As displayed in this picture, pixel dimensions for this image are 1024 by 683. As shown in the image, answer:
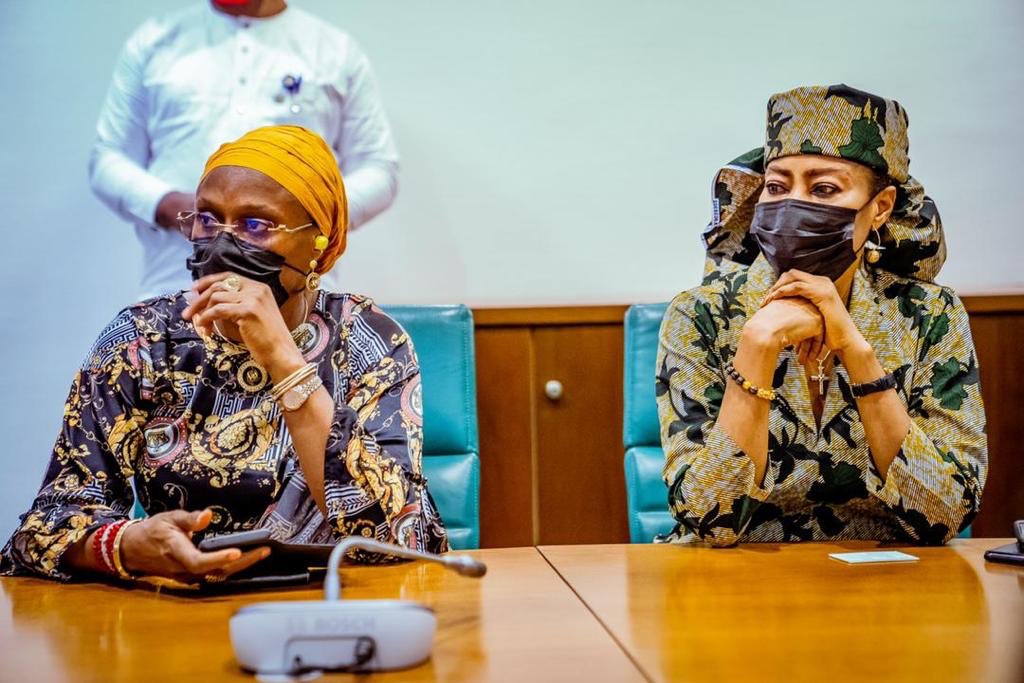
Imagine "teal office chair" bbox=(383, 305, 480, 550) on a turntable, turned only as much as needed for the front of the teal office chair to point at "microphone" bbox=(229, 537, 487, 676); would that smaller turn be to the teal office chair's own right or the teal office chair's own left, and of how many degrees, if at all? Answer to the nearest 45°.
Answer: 0° — it already faces it

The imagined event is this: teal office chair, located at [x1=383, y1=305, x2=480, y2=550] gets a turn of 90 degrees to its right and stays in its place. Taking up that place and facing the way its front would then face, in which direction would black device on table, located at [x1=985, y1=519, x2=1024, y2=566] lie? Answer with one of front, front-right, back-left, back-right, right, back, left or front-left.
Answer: back-left

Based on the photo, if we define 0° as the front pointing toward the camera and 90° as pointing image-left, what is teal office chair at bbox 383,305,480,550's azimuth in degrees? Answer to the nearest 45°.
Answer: approximately 0°

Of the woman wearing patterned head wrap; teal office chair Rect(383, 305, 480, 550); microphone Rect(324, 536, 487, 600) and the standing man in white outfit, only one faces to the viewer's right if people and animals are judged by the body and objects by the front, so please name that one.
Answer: the microphone

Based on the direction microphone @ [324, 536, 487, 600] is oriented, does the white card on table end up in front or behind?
in front

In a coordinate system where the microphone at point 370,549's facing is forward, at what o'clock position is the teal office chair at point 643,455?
The teal office chair is roughly at 10 o'clock from the microphone.

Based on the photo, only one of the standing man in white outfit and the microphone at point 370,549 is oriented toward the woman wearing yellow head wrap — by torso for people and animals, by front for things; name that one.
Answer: the standing man in white outfit

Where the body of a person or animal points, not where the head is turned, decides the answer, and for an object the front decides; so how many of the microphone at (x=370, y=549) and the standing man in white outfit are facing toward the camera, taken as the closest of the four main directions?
1

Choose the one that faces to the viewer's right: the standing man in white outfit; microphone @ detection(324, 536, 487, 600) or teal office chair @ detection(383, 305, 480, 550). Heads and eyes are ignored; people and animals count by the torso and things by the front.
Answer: the microphone

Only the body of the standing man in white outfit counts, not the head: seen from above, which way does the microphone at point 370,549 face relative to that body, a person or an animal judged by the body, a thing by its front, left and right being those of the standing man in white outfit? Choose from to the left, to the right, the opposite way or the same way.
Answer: to the left

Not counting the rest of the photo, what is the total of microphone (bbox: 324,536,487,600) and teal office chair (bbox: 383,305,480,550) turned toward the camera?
1

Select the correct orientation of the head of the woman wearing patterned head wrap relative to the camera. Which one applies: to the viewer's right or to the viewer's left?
to the viewer's left
